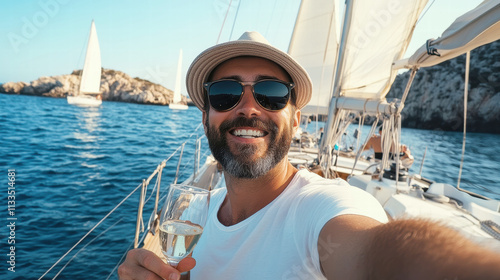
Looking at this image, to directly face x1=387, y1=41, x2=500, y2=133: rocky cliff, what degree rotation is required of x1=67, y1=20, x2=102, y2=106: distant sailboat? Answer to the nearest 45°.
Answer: approximately 135° to its left

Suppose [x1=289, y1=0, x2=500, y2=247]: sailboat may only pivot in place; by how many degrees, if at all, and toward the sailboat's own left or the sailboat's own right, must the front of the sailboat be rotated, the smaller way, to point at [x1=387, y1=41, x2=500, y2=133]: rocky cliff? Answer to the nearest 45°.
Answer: approximately 45° to the sailboat's own right

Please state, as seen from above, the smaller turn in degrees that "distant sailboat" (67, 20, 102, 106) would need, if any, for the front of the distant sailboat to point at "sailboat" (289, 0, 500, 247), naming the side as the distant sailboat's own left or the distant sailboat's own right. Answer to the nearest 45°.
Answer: approximately 90° to the distant sailboat's own left

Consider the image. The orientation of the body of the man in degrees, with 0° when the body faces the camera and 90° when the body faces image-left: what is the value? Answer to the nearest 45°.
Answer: approximately 45°

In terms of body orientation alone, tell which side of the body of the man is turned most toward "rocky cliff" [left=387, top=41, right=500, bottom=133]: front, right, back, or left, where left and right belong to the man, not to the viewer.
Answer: back

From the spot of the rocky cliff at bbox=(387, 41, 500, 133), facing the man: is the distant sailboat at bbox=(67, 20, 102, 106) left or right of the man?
right

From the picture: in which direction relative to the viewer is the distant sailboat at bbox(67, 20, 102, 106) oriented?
to the viewer's left

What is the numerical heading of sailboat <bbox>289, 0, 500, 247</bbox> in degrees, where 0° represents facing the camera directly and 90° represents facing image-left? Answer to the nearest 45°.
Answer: approximately 135°
